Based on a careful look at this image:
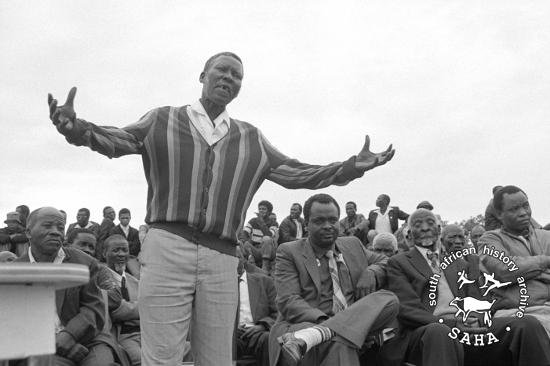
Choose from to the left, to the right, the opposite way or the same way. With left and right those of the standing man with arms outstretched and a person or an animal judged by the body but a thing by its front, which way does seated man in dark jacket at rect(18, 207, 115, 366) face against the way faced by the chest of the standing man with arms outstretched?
the same way

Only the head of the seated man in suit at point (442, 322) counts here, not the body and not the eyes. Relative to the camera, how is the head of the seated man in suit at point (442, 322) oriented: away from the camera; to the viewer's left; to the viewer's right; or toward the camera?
toward the camera

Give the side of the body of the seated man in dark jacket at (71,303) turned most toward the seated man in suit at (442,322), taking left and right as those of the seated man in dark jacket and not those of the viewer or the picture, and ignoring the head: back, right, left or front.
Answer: left

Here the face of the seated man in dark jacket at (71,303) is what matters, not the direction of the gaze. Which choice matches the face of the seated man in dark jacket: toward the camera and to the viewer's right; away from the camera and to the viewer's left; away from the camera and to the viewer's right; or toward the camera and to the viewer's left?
toward the camera and to the viewer's right

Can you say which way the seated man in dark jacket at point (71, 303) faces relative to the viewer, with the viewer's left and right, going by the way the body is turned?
facing the viewer

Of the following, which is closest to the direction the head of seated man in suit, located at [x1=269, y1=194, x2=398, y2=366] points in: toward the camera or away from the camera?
toward the camera

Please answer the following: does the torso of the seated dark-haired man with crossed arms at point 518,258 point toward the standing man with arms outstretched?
no

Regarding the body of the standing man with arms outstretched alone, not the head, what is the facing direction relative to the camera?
toward the camera

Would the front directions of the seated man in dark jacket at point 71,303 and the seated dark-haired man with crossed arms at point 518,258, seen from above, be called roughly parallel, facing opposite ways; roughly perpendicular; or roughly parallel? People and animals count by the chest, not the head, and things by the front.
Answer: roughly parallel

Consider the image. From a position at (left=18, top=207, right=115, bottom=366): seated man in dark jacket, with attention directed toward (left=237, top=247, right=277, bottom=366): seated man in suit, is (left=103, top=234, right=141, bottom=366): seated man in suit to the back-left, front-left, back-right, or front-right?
front-left
